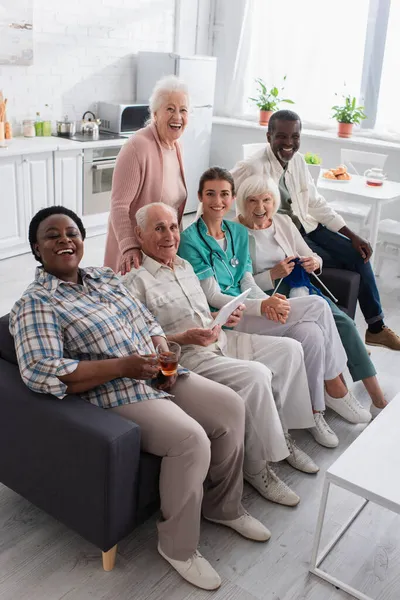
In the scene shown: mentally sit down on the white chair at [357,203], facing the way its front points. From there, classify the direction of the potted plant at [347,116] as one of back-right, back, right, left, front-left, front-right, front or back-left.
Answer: back-right

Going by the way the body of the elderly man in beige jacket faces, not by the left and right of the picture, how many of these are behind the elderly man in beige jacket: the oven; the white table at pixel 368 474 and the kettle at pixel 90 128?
2

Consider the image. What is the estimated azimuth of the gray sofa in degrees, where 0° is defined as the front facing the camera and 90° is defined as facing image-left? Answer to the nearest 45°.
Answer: approximately 315°

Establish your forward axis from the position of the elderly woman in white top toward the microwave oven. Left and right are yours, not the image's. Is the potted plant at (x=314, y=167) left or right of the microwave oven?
right

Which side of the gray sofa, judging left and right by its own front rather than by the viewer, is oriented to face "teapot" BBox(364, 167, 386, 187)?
left

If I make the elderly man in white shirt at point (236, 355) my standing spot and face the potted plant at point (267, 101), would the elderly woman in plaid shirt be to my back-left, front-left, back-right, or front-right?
back-left

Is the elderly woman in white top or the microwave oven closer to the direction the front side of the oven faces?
the elderly woman in white top

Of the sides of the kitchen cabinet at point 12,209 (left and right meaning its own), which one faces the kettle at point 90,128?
left
